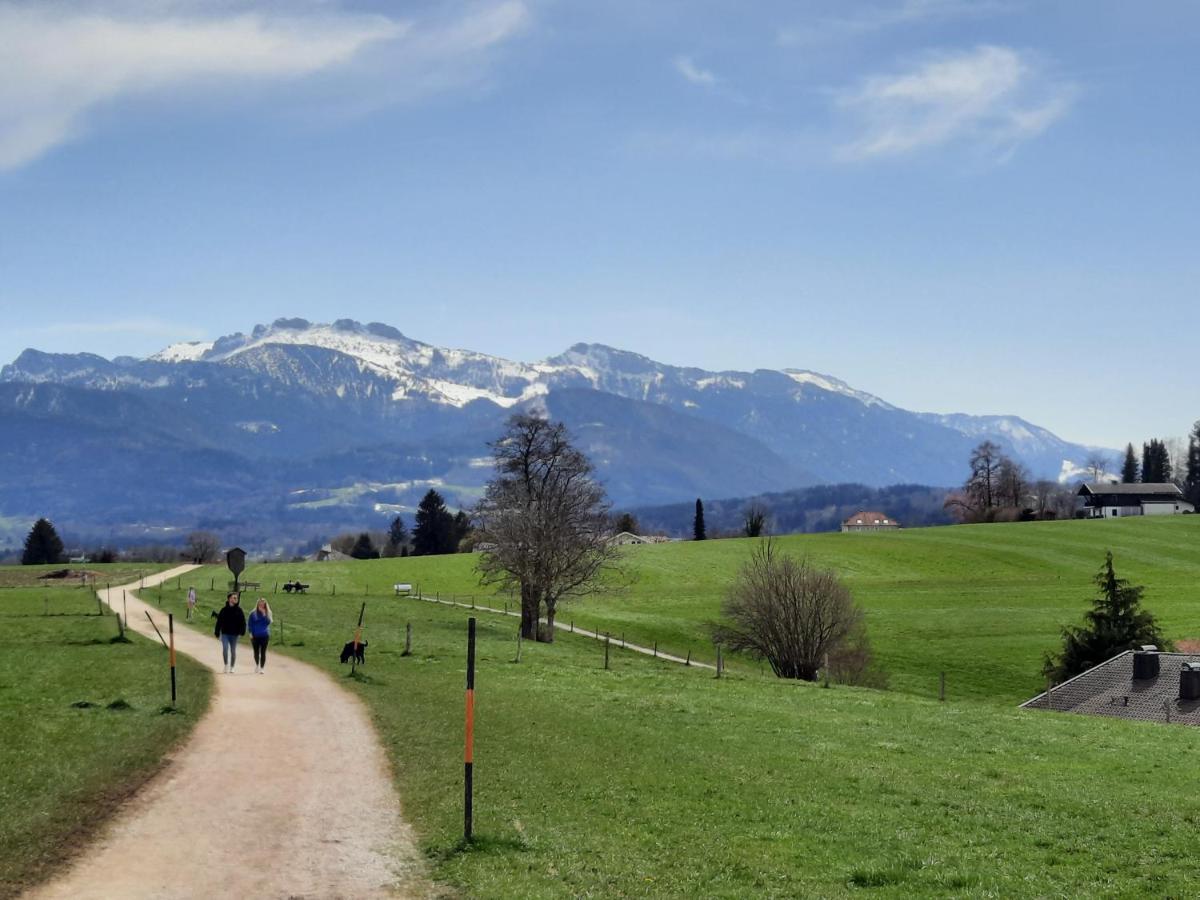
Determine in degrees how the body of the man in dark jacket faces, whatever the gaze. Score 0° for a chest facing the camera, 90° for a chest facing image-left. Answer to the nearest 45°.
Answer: approximately 0°

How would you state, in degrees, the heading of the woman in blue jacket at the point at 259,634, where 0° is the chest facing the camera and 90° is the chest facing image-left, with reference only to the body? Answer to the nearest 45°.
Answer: approximately 0°

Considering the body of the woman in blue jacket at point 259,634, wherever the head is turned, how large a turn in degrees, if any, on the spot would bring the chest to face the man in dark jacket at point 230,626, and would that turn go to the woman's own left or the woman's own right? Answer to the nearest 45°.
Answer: approximately 45° to the woman's own right

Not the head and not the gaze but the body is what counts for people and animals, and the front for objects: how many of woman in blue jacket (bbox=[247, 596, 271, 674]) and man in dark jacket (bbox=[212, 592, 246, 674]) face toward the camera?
2

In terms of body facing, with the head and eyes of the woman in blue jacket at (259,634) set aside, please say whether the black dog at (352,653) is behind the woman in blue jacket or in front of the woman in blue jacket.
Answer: behind
